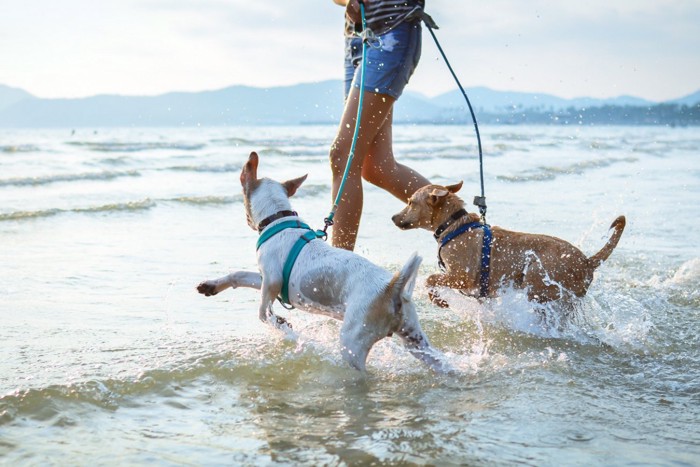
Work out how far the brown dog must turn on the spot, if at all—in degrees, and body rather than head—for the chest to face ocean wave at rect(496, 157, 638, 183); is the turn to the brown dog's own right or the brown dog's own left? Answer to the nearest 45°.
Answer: approximately 90° to the brown dog's own right

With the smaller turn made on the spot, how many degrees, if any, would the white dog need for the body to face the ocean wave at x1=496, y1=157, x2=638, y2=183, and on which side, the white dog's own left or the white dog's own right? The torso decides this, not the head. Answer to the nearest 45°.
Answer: approximately 45° to the white dog's own right

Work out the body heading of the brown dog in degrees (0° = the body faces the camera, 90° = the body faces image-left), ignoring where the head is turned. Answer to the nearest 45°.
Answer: approximately 90°

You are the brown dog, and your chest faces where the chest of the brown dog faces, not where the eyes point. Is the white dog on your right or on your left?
on your left

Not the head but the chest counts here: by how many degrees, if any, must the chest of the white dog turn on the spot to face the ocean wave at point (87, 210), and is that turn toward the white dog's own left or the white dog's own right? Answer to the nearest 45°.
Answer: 0° — it already faces it

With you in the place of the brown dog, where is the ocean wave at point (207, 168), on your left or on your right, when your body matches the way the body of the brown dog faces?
on your right

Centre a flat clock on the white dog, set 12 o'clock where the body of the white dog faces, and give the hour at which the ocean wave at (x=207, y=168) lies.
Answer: The ocean wave is roughly at 1 o'clock from the white dog.

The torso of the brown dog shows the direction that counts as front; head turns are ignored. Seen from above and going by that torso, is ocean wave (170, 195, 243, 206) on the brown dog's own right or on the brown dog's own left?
on the brown dog's own right

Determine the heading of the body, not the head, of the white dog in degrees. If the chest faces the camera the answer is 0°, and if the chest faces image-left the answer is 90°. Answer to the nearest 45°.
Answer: approximately 135°

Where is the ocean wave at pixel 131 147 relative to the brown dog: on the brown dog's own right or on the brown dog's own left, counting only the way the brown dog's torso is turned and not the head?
on the brown dog's own right
